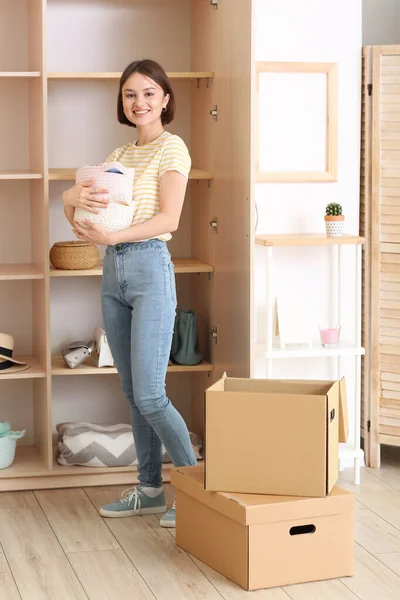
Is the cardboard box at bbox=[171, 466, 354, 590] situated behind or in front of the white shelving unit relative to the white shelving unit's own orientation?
in front

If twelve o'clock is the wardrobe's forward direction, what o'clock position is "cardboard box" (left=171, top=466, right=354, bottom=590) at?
The cardboard box is roughly at 11 o'clock from the wardrobe.

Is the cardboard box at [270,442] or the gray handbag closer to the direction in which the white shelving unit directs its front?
the cardboard box

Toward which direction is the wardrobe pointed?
toward the camera

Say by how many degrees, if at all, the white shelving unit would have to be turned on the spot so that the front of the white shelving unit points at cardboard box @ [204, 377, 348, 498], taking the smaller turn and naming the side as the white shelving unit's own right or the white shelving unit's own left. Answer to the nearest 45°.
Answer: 0° — it already faces it

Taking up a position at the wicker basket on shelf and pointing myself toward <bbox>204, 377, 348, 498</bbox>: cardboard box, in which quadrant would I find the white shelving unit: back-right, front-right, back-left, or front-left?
front-left

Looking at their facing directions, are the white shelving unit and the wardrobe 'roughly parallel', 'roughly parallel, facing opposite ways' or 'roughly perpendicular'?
roughly parallel

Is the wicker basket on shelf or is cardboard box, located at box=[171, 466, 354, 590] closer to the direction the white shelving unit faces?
the cardboard box

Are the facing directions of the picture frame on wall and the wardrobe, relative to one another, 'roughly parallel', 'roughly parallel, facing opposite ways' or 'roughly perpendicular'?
roughly parallel

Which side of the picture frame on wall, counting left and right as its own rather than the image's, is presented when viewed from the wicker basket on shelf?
right

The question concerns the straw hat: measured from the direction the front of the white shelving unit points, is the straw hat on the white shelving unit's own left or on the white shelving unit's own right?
on the white shelving unit's own right

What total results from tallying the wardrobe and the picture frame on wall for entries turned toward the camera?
2

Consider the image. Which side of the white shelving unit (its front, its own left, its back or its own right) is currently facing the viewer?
front

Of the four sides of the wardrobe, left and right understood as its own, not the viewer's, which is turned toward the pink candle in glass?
left

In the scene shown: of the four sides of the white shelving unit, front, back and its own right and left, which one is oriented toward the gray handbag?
right
